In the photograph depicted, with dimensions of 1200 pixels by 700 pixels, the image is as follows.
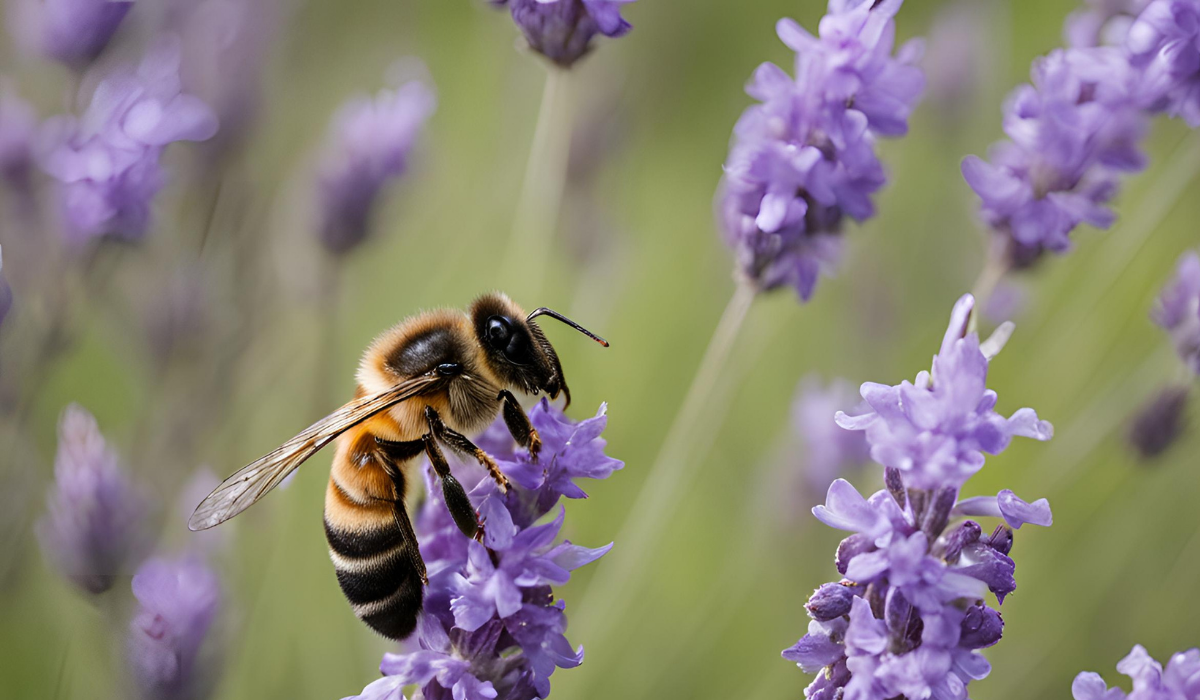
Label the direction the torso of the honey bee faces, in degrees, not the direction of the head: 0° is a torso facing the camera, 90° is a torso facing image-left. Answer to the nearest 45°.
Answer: approximately 270°

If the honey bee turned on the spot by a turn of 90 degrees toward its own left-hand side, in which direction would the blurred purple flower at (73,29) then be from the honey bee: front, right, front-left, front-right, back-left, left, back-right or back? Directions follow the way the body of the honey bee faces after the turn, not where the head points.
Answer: front-left

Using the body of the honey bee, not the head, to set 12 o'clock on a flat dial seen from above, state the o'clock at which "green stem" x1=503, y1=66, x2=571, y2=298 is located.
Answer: The green stem is roughly at 9 o'clock from the honey bee.

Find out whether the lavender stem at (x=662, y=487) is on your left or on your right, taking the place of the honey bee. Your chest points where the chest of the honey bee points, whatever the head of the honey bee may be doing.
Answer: on your left

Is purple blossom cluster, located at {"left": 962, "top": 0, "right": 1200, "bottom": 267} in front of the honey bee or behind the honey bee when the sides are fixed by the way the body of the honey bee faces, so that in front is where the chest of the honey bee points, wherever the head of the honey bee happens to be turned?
in front

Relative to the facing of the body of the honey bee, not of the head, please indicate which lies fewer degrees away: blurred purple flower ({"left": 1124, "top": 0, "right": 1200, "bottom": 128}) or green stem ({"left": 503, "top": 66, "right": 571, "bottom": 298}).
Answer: the blurred purple flower

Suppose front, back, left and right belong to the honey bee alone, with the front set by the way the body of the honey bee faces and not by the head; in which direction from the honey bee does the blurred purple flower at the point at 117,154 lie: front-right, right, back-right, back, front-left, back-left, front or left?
back-left
